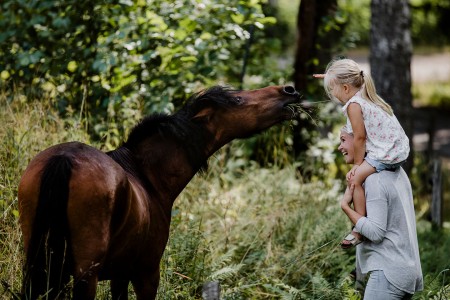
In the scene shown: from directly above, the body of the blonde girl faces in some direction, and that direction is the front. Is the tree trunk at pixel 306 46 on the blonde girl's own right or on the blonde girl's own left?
on the blonde girl's own right

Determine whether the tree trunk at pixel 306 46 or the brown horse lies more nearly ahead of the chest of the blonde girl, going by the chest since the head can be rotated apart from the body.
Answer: the brown horse

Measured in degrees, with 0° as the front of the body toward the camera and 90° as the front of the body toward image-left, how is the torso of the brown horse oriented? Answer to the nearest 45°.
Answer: approximately 225°

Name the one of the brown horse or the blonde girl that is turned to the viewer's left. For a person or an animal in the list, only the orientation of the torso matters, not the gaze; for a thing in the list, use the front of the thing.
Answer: the blonde girl

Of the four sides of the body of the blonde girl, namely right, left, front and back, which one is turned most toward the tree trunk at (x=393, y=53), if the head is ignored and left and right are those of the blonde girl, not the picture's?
right

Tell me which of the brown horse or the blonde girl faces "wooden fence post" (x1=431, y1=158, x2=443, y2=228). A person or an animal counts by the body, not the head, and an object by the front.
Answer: the brown horse

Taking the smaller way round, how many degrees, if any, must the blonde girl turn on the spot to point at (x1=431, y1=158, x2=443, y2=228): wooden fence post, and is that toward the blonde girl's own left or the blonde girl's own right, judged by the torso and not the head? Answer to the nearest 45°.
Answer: approximately 90° to the blonde girl's own right

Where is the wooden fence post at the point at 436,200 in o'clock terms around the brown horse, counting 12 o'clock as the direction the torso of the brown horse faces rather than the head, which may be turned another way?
The wooden fence post is roughly at 12 o'clock from the brown horse.

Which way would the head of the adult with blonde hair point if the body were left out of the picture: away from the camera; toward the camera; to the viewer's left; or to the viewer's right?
to the viewer's left

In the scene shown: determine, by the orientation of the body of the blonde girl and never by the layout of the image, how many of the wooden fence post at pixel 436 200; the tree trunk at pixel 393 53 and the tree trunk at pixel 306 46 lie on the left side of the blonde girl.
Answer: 0

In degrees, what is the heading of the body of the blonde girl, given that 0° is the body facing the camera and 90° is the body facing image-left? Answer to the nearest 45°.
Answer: approximately 90°

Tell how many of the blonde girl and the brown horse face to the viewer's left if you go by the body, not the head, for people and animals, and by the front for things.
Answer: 1

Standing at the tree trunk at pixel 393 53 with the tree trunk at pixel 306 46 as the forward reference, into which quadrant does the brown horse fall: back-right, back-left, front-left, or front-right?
front-left

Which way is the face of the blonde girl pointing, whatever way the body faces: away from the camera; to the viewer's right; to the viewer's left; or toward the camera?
to the viewer's left

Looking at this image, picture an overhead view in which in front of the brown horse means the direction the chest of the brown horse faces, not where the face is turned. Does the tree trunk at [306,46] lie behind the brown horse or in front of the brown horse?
in front

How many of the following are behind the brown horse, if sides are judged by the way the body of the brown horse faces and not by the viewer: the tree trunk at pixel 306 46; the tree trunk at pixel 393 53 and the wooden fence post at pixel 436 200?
0
